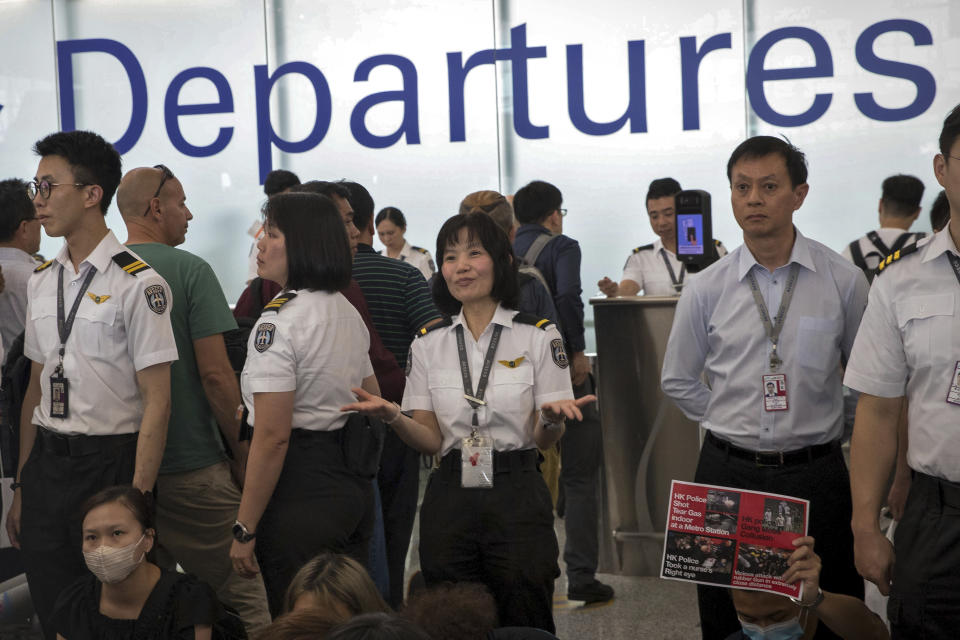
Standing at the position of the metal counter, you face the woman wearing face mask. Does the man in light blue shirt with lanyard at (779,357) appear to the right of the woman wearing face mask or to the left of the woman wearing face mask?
left

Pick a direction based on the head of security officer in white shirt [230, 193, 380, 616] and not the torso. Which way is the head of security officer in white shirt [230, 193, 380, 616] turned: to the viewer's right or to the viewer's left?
to the viewer's left

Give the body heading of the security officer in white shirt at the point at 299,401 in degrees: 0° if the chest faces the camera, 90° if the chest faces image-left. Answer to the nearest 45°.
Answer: approximately 135°

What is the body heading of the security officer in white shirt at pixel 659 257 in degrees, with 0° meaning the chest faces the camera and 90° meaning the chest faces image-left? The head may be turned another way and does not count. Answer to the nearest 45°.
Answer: approximately 0°

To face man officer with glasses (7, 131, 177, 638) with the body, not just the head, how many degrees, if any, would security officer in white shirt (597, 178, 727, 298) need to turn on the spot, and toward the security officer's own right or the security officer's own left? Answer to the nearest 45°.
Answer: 0° — they already face them
